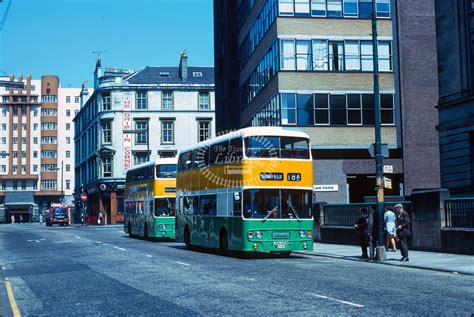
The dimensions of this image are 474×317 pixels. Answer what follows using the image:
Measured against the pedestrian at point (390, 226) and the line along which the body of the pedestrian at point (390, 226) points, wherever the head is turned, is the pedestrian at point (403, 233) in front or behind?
behind

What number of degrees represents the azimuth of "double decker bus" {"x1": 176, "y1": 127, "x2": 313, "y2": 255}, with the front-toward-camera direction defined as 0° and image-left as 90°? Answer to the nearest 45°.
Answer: approximately 315°

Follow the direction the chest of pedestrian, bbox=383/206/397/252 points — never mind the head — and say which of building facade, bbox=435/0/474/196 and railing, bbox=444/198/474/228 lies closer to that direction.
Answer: the building facade

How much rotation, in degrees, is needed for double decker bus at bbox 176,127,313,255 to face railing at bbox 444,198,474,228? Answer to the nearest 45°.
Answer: approximately 45° to its left

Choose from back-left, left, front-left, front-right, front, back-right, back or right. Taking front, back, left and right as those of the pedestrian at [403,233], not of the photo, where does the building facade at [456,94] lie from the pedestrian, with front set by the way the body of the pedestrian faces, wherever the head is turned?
back-right

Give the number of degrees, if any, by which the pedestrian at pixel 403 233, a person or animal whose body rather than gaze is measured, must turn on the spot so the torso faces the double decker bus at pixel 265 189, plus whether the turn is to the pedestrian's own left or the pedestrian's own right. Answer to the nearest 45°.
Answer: approximately 45° to the pedestrian's own right

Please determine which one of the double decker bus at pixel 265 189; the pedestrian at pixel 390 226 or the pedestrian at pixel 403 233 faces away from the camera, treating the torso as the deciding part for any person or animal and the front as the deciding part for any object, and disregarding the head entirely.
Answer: the pedestrian at pixel 390 226

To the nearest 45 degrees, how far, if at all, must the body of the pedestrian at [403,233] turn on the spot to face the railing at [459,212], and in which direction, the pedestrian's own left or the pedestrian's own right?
approximately 180°

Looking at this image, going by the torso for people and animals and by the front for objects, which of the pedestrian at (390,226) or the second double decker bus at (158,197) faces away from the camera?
the pedestrian
